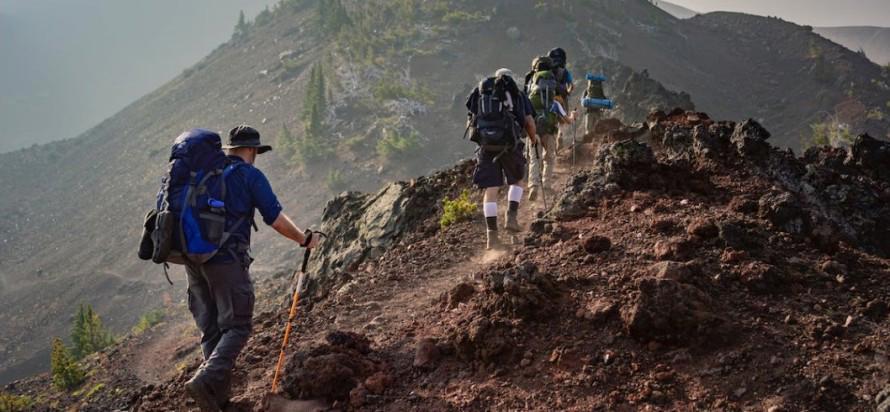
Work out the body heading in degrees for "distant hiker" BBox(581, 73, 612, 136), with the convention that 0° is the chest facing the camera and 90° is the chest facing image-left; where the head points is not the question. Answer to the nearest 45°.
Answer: approximately 180°

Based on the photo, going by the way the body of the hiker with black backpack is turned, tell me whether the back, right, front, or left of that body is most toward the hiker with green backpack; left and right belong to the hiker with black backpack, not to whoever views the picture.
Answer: front

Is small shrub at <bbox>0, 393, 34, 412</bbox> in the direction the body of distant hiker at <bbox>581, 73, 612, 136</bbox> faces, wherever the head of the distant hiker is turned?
no

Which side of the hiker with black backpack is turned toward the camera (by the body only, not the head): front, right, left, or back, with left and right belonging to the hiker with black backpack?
back

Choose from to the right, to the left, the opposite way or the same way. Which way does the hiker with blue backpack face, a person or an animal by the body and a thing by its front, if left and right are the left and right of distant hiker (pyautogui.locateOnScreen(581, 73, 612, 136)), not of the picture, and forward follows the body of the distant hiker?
the same way

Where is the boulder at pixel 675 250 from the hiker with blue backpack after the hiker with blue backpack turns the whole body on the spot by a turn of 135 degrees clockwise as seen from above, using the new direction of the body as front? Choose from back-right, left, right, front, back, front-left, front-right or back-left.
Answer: left

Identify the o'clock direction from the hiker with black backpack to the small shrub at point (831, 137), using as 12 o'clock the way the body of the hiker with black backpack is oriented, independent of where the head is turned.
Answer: The small shrub is roughly at 1 o'clock from the hiker with black backpack.

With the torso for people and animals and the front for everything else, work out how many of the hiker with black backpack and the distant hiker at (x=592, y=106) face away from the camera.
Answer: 2

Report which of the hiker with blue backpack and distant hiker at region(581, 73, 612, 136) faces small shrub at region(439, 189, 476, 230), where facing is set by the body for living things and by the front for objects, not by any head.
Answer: the hiker with blue backpack

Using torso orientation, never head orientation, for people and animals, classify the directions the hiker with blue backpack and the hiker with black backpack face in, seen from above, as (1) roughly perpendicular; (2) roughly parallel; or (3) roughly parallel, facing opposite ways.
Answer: roughly parallel

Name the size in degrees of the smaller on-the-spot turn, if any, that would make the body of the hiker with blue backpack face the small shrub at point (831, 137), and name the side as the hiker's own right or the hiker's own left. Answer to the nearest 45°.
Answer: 0° — they already face it

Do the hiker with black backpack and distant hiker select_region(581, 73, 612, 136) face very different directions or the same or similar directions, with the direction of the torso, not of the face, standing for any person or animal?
same or similar directions

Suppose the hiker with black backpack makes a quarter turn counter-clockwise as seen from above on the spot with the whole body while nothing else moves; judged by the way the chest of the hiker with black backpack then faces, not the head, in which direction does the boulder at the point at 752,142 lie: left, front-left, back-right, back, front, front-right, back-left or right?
back
